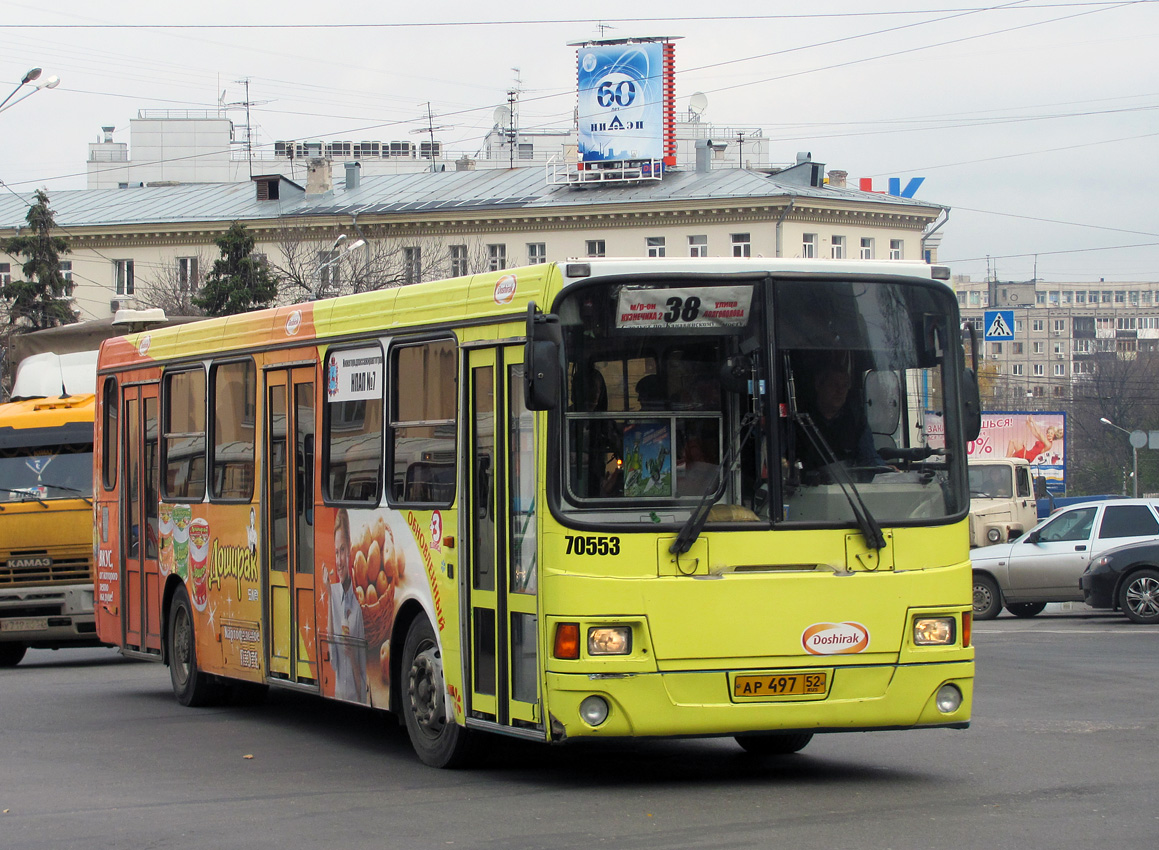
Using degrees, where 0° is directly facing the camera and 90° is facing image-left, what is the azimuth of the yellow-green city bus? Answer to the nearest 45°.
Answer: approximately 315°

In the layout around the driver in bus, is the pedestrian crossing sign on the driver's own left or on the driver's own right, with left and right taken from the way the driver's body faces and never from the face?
on the driver's own left

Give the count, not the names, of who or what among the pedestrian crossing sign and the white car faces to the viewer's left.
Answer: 1

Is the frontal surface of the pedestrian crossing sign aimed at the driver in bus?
yes

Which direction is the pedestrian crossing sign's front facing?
toward the camera

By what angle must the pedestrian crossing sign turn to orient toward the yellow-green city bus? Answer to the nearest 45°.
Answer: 0° — it already faces it

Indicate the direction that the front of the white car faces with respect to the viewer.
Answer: facing to the left of the viewer

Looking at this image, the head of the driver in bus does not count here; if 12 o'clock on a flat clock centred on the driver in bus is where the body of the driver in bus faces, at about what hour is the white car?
The white car is roughly at 8 o'clock from the driver in bus.

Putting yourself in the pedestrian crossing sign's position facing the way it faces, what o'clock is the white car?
The white car is roughly at 12 o'clock from the pedestrian crossing sign.

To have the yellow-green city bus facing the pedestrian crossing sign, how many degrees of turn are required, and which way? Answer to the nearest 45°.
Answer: approximately 135° to its left

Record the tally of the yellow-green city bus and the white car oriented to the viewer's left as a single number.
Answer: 1

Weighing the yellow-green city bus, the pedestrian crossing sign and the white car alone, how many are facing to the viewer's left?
1

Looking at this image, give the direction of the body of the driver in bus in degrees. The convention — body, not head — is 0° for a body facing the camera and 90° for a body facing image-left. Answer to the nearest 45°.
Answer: approximately 315°

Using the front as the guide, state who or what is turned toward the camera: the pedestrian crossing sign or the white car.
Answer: the pedestrian crossing sign

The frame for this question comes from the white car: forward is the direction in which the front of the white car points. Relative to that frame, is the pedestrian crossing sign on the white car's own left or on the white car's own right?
on the white car's own right
